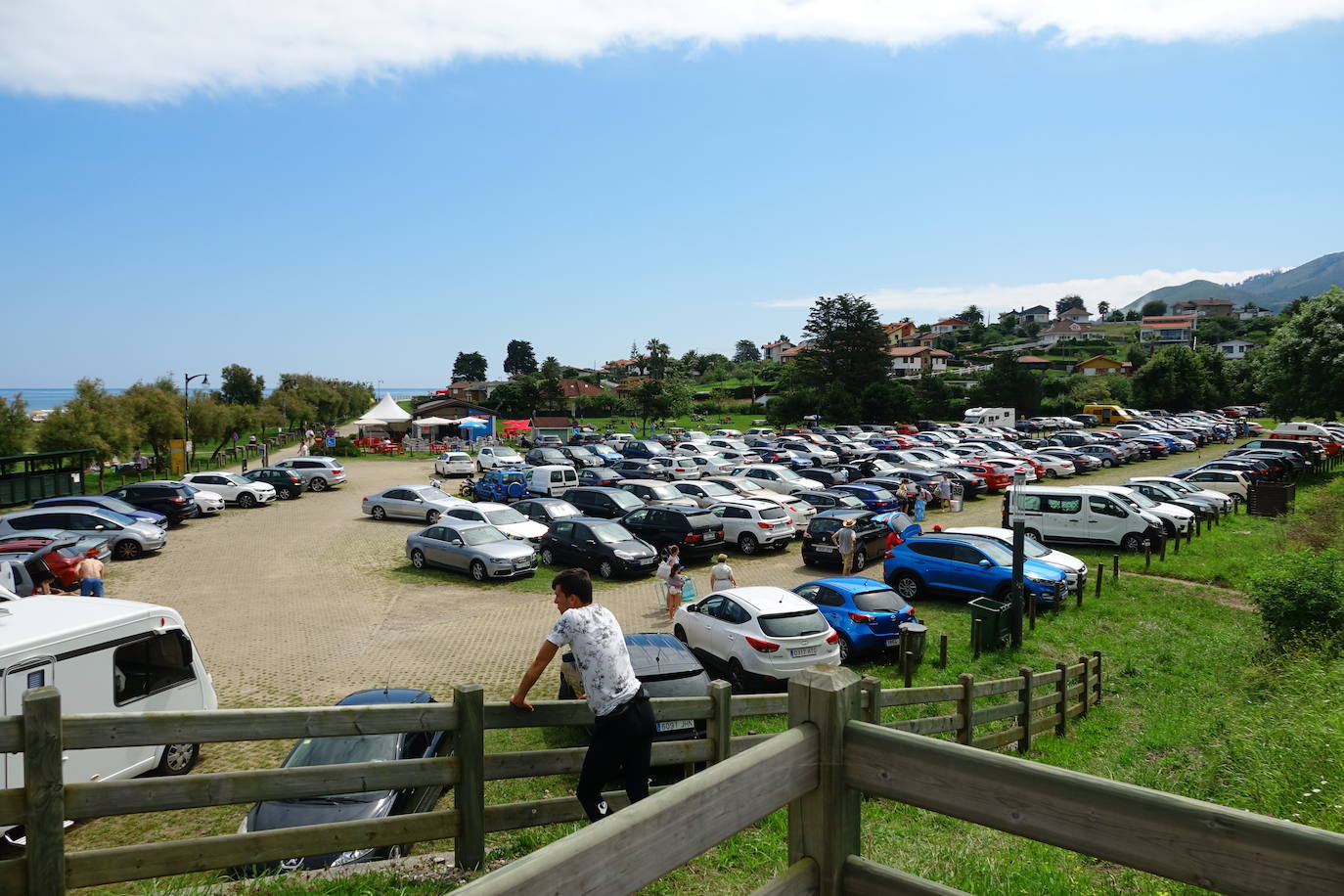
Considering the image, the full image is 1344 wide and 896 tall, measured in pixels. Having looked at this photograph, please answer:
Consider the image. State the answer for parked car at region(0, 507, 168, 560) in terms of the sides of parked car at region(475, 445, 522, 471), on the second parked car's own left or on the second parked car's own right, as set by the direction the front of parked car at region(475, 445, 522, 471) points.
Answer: on the second parked car's own right

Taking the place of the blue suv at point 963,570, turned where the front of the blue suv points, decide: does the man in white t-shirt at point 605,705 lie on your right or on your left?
on your right

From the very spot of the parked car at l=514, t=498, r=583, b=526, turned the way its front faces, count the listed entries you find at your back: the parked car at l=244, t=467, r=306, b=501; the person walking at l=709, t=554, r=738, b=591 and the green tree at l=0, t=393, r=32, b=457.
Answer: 2

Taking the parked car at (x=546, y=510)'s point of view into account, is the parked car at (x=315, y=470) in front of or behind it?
behind

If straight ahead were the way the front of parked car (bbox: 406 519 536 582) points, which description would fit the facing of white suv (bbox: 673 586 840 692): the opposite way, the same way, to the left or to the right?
the opposite way

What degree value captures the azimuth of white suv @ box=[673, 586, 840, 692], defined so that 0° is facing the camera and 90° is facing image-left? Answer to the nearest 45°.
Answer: approximately 135°
